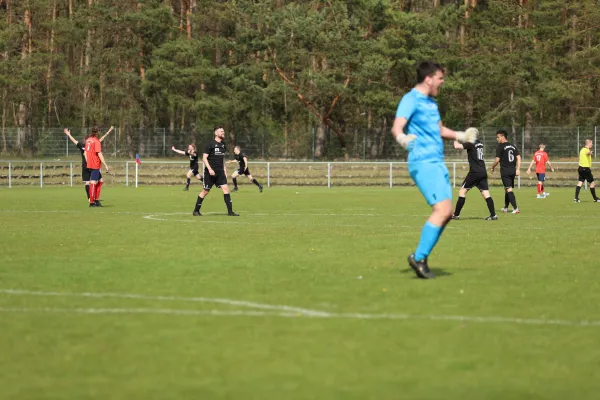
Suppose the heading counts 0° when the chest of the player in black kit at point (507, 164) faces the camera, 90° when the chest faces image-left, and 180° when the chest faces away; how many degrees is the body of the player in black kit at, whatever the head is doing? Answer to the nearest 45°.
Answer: approximately 135°

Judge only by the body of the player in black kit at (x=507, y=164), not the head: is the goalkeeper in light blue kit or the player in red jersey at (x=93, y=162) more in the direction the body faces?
the player in red jersey

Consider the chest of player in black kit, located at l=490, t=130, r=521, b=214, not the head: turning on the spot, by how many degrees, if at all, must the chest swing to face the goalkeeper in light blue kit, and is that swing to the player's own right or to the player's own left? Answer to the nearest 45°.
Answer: approximately 135° to the player's own left

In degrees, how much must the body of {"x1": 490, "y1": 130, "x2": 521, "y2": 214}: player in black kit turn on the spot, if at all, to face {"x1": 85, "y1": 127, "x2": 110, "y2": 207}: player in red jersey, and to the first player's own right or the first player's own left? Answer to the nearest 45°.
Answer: approximately 45° to the first player's own left

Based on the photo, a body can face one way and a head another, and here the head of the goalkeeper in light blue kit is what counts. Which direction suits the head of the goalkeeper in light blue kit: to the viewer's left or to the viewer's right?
to the viewer's right
